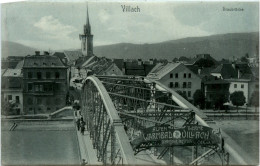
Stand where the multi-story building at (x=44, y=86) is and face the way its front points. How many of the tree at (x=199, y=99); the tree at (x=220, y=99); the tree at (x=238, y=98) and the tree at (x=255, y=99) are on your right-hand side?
0

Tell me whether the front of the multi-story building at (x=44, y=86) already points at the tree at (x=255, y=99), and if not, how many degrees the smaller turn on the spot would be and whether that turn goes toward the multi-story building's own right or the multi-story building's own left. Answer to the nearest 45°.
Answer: approximately 45° to the multi-story building's own left

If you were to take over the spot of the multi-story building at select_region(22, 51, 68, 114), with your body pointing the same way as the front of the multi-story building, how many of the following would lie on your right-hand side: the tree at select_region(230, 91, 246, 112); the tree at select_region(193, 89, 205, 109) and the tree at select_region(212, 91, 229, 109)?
0

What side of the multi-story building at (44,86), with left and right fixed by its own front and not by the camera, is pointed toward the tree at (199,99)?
left

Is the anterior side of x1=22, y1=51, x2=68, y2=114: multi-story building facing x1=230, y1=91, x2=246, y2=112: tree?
no

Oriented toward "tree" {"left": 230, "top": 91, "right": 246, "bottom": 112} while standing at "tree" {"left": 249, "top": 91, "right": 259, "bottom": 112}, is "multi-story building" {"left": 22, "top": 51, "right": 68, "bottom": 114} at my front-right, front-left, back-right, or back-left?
front-left

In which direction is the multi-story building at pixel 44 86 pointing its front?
toward the camera
